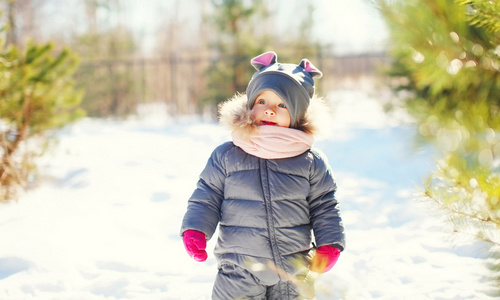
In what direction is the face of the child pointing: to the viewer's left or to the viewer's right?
to the viewer's left

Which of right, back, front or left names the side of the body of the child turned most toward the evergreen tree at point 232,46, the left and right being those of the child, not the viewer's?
back

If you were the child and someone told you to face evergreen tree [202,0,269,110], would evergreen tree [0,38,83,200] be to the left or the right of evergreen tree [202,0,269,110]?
left

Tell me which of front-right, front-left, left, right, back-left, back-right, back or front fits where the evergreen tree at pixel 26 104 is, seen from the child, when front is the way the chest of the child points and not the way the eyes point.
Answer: back-right

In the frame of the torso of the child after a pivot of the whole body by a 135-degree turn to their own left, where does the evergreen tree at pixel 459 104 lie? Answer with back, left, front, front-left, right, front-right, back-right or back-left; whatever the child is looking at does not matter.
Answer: right

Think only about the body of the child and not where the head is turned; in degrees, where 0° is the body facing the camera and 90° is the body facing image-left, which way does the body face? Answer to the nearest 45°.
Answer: approximately 0°
